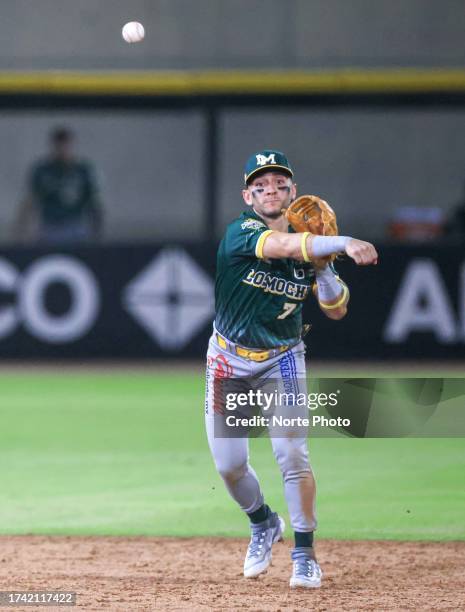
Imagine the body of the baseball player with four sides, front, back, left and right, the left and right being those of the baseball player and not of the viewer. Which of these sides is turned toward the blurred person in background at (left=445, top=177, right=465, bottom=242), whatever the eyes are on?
back

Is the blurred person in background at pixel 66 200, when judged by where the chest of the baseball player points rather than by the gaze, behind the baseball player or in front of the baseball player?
behind

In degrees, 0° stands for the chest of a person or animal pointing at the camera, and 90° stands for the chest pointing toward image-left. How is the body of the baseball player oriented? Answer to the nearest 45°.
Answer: approximately 0°
